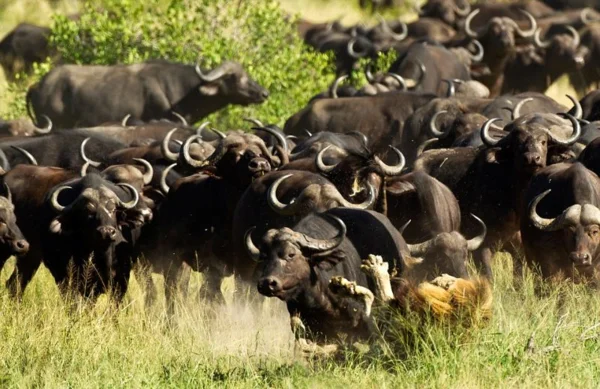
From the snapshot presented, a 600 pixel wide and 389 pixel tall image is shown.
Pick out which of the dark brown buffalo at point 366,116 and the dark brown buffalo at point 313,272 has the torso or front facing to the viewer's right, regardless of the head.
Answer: the dark brown buffalo at point 366,116

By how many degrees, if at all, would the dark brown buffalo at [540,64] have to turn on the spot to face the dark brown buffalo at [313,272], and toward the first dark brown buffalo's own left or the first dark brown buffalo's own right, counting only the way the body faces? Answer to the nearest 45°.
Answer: approximately 45° to the first dark brown buffalo's own right

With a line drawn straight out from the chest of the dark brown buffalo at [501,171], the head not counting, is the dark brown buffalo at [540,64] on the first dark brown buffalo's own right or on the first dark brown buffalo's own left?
on the first dark brown buffalo's own left

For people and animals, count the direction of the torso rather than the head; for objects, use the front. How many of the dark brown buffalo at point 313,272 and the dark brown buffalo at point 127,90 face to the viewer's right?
1

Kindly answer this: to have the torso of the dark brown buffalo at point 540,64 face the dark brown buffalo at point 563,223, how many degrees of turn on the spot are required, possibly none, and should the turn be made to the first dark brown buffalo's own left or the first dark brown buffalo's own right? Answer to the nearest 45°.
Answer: approximately 45° to the first dark brown buffalo's own right

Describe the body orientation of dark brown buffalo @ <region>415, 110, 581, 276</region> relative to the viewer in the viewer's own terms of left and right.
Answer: facing the viewer and to the right of the viewer

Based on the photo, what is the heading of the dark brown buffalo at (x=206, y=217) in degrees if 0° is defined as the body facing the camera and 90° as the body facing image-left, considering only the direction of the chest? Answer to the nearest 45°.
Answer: approximately 315°

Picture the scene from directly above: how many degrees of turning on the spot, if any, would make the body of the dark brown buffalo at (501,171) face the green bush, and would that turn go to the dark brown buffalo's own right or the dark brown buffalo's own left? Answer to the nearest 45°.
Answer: approximately 180°

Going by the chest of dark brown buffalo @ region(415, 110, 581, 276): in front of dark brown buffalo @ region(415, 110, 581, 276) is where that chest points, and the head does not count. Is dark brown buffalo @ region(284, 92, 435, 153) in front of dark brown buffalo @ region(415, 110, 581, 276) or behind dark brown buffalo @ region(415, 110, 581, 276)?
behind

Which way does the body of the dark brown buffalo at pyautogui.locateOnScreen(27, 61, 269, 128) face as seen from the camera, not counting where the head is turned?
to the viewer's right

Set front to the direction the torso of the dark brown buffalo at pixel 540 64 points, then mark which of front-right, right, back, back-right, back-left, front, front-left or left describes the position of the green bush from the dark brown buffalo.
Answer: right

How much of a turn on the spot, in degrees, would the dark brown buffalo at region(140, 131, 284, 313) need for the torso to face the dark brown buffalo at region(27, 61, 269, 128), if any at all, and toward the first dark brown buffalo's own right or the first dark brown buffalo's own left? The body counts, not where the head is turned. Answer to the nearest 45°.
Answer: approximately 135° to the first dark brown buffalo's own left

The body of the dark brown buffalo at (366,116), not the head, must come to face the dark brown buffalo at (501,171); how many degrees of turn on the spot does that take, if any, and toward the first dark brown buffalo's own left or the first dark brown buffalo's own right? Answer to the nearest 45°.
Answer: approximately 90° to the first dark brown buffalo's own right
